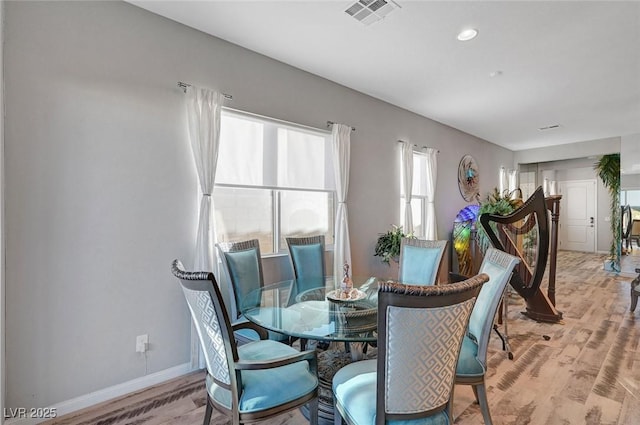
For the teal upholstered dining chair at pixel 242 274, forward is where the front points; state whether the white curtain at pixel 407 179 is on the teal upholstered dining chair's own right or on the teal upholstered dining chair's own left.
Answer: on the teal upholstered dining chair's own left

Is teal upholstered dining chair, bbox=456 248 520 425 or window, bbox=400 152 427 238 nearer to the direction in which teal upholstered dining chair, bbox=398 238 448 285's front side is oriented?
the teal upholstered dining chair

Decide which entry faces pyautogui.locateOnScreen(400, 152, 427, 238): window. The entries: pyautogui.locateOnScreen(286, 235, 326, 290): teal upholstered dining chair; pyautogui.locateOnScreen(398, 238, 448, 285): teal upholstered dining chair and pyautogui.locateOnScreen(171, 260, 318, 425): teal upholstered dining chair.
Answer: pyautogui.locateOnScreen(171, 260, 318, 425): teal upholstered dining chair

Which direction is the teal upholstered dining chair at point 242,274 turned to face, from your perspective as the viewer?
facing the viewer and to the right of the viewer

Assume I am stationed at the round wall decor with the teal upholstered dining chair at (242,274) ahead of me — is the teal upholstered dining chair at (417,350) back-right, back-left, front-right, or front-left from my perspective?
front-left

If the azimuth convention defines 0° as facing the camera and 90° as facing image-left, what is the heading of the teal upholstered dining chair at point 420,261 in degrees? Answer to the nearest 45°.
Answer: approximately 45°

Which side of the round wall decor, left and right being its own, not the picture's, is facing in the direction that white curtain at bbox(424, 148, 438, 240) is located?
right

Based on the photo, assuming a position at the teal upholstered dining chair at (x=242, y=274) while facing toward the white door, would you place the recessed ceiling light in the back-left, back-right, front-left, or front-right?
front-right

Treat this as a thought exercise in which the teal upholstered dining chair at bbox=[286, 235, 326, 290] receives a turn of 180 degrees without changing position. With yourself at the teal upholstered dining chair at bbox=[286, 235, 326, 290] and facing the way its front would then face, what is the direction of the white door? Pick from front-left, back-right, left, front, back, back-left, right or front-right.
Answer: front-right

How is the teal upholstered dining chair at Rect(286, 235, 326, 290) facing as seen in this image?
toward the camera

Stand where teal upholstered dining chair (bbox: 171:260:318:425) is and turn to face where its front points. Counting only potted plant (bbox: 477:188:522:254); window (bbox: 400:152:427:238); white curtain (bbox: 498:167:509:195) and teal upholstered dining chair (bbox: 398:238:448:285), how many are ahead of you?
4

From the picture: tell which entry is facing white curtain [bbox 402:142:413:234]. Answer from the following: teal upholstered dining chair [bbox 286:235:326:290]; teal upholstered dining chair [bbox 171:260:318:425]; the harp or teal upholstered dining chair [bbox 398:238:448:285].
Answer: teal upholstered dining chair [bbox 171:260:318:425]

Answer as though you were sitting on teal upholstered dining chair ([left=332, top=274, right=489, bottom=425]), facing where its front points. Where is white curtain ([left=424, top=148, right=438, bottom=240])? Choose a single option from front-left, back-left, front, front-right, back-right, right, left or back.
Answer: front-right

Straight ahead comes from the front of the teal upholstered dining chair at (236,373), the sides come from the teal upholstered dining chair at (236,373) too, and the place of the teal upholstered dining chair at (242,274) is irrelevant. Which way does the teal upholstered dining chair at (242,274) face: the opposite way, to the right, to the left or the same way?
to the right

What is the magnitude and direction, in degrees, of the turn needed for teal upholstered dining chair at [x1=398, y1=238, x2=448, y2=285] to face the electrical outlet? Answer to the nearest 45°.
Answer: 0° — it already faces it

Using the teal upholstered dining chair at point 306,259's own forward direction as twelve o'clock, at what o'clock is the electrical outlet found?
The electrical outlet is roughly at 2 o'clock from the teal upholstered dining chair.

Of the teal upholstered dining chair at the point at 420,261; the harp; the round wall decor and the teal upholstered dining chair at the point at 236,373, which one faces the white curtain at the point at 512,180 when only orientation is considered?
the teal upholstered dining chair at the point at 236,373

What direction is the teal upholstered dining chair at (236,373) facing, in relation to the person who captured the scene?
facing away from the viewer and to the right of the viewer

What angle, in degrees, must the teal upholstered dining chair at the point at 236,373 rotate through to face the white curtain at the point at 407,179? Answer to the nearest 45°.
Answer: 0° — it already faces it

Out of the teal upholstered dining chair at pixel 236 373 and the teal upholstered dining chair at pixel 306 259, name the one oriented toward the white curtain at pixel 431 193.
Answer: the teal upholstered dining chair at pixel 236 373
